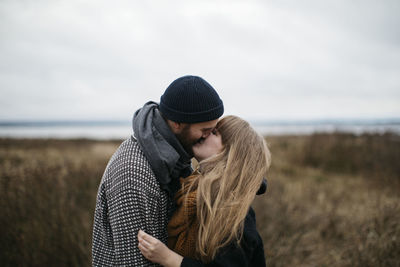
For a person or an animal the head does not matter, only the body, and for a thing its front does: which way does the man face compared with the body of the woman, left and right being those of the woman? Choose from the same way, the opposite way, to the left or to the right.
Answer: the opposite way

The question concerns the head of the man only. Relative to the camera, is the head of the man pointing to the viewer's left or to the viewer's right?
to the viewer's right

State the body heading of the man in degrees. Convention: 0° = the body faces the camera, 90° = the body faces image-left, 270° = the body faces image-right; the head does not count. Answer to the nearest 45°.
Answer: approximately 270°

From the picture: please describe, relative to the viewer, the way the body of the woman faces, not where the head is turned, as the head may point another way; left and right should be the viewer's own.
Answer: facing to the left of the viewer
